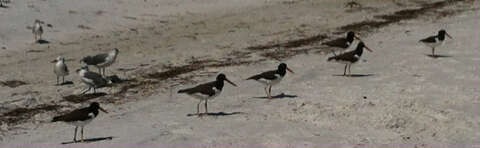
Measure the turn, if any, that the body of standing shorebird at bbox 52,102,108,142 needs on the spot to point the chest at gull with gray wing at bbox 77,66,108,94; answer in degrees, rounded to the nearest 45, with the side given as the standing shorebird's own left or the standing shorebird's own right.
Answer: approximately 90° to the standing shorebird's own left

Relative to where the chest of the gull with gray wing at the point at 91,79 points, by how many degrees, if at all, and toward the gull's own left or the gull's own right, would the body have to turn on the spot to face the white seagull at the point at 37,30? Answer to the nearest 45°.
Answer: approximately 90° to the gull's own right

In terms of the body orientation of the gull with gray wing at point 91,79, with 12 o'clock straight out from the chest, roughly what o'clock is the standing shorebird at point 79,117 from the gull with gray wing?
The standing shorebird is roughly at 9 o'clock from the gull with gray wing.

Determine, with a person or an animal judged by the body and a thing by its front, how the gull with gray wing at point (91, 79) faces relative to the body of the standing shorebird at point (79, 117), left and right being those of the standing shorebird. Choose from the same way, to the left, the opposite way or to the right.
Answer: the opposite way

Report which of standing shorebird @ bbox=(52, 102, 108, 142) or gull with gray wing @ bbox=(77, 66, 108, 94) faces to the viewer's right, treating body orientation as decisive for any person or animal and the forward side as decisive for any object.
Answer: the standing shorebird

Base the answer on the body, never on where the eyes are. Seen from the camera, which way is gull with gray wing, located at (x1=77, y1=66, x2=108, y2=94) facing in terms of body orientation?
to the viewer's left

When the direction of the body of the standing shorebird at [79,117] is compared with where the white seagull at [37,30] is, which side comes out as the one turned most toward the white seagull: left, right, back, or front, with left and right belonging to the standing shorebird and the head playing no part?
left

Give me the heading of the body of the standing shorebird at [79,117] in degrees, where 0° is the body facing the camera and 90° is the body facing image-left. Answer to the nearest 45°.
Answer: approximately 270°
